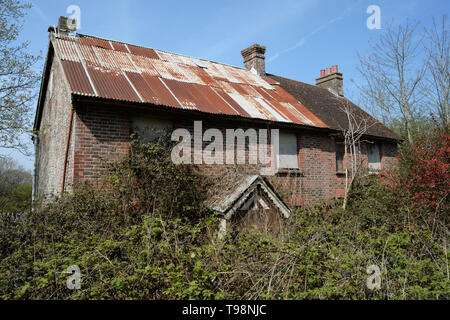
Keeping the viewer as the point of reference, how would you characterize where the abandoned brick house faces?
facing the viewer and to the right of the viewer
